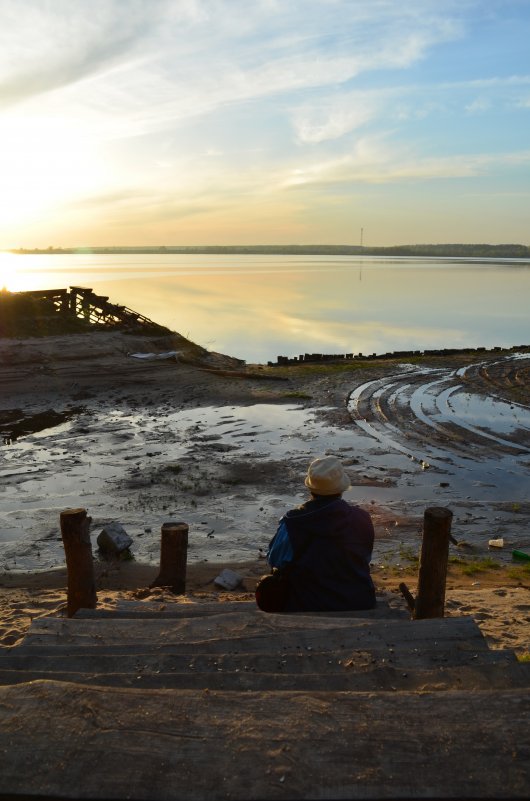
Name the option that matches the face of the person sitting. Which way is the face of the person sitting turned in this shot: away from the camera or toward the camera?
away from the camera

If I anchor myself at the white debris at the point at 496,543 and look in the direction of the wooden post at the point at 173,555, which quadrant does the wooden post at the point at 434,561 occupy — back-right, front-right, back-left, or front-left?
front-left

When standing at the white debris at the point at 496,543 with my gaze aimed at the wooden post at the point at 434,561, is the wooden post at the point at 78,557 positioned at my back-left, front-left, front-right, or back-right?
front-right

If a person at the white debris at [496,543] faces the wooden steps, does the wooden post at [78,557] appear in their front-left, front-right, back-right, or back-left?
front-right

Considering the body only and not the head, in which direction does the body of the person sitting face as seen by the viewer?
away from the camera
